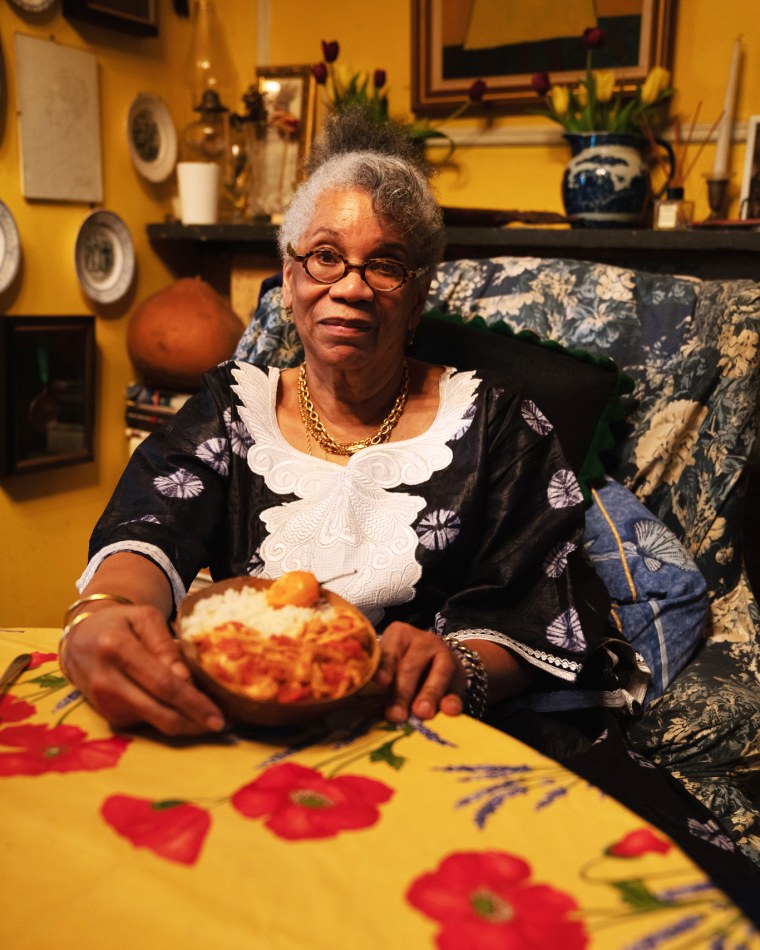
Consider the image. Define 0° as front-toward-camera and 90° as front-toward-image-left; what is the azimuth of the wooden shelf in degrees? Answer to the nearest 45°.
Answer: approximately 0°

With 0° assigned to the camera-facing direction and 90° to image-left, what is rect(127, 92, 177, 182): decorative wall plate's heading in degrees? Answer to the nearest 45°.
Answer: approximately 315°

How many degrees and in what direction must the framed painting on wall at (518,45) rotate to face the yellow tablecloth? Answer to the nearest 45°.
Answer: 0° — it already faces it

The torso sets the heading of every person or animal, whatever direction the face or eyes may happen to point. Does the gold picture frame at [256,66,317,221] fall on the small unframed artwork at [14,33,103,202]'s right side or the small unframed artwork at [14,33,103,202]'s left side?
on its left

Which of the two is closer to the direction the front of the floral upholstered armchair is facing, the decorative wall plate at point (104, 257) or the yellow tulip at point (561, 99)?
the decorative wall plate

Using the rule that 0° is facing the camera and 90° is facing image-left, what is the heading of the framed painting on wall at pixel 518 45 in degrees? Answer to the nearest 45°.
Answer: approximately 0°

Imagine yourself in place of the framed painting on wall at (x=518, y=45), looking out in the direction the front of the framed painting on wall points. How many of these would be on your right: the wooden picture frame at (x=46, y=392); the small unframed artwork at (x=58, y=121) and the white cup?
3

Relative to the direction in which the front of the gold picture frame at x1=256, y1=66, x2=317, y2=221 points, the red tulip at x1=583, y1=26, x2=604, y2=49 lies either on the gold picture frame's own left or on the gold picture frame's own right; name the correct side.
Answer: on the gold picture frame's own left

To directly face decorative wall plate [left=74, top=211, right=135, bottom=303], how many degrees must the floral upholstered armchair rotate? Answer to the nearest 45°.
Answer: approximately 90° to its right
